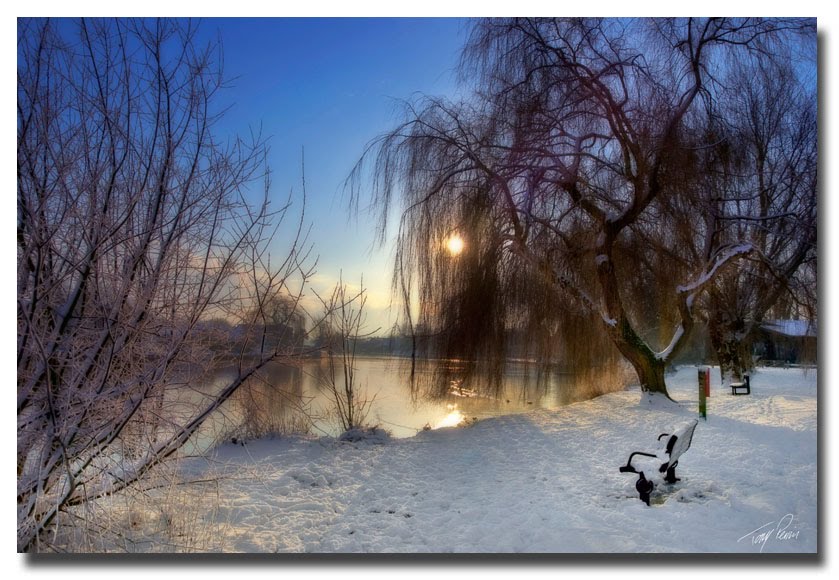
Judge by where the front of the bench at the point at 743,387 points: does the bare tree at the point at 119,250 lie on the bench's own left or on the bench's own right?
on the bench's own left

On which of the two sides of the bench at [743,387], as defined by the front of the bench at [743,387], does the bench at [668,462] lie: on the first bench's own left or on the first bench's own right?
on the first bench's own left

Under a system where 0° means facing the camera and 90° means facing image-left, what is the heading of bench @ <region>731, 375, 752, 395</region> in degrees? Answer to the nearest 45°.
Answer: approximately 90°

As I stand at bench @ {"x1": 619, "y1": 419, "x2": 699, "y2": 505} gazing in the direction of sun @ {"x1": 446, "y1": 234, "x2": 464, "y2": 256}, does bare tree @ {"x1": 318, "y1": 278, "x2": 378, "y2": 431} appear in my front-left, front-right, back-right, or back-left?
front-left
